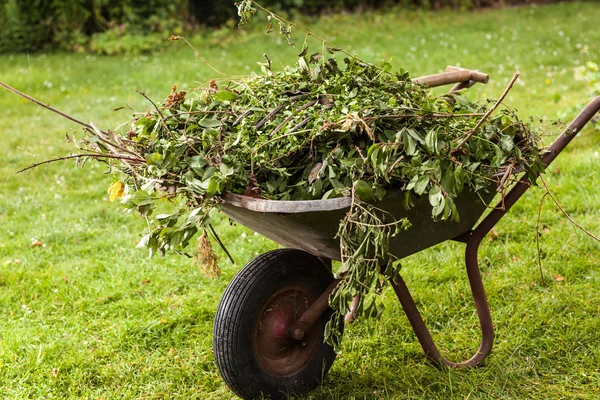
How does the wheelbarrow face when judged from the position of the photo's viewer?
facing the viewer and to the left of the viewer

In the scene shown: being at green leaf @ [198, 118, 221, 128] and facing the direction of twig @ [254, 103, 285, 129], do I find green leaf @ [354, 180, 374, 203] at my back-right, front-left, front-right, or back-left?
front-right
